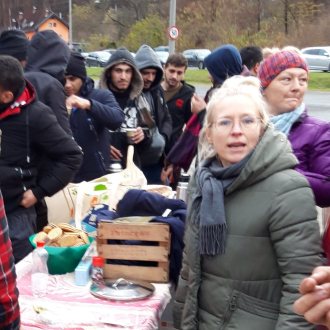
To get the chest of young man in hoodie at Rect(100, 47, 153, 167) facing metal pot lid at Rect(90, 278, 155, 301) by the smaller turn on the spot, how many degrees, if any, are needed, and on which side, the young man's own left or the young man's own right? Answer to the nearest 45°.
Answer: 0° — they already face it

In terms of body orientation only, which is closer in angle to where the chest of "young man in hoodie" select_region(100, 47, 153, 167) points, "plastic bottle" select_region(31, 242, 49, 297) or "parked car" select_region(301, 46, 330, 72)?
the plastic bottle

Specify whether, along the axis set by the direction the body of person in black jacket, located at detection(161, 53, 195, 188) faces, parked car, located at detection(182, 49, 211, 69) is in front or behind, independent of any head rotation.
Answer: behind

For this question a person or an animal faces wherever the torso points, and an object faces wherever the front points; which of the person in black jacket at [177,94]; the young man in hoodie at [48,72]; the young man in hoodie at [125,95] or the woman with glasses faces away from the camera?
the young man in hoodie at [48,72]

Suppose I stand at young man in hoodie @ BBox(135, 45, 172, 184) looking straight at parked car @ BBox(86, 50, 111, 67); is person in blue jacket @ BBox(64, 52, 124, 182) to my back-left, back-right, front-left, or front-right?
back-left

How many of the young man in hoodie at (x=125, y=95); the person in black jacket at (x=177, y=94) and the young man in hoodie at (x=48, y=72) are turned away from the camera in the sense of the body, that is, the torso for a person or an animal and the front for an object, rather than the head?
1

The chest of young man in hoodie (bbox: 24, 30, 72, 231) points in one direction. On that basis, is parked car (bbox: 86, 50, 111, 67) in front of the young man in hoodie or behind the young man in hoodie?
in front

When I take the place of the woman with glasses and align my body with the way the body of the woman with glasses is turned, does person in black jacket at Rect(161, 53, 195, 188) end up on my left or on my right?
on my right

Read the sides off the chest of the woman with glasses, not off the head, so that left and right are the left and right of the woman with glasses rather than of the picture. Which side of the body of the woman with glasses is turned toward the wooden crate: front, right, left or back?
right

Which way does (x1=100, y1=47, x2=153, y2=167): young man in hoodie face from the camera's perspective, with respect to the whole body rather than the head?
toward the camera

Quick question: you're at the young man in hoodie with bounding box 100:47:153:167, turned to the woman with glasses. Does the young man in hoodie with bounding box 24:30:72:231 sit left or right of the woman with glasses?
right

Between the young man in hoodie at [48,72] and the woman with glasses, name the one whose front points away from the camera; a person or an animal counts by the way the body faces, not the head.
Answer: the young man in hoodie

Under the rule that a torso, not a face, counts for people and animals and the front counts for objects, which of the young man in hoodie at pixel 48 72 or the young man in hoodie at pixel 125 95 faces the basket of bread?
the young man in hoodie at pixel 125 95

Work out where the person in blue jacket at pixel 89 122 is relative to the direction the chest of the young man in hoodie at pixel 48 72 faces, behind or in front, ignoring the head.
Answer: in front
